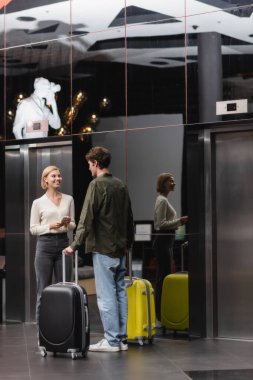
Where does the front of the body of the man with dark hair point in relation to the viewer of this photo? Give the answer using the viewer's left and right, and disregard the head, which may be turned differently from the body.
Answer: facing away from the viewer and to the left of the viewer

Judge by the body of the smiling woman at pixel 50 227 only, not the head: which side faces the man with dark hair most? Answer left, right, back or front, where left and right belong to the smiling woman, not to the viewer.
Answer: front

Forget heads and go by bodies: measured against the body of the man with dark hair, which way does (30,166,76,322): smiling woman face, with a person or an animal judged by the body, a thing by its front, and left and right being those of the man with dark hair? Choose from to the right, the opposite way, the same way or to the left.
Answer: the opposite way

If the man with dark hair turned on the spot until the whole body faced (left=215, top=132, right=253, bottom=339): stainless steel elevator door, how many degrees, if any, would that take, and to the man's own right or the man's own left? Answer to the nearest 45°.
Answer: approximately 90° to the man's own right

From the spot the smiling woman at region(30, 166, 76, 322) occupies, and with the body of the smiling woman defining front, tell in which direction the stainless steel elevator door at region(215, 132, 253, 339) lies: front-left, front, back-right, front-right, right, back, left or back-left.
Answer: front-left

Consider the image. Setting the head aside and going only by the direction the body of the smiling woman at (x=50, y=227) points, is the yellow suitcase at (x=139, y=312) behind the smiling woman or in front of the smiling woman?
in front
